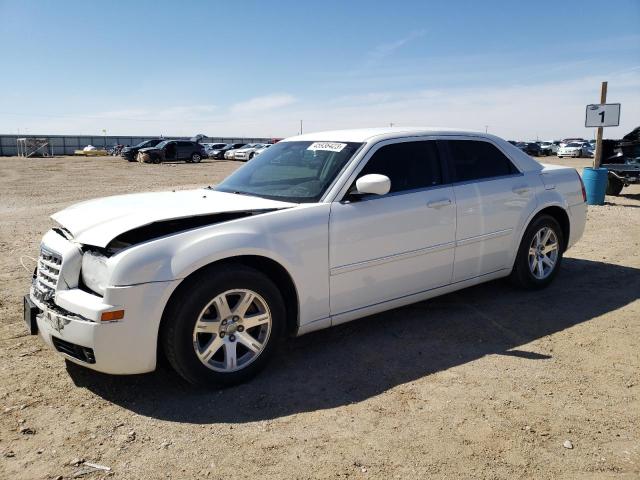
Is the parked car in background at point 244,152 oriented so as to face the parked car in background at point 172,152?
yes

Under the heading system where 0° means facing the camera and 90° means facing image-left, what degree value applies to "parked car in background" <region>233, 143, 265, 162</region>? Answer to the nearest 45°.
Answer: approximately 45°

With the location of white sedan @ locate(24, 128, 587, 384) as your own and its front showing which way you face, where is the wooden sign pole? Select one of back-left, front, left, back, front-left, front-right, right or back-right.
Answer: back

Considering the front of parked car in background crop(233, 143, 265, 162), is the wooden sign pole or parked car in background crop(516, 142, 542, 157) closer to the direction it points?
the wooden sign pole

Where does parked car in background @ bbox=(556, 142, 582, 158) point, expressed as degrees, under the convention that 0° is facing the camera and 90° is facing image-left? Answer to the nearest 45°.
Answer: approximately 45°

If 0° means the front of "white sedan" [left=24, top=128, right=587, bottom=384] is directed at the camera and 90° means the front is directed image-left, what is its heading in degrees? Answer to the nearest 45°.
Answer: approximately 45°

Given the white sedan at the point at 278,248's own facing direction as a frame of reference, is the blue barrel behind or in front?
behind

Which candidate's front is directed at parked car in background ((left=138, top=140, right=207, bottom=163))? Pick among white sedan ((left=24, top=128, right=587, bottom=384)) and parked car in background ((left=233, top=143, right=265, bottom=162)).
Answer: parked car in background ((left=233, top=143, right=265, bottom=162))

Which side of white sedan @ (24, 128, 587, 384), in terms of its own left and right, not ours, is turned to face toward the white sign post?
back

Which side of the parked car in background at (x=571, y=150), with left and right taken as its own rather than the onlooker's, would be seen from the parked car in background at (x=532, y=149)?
right

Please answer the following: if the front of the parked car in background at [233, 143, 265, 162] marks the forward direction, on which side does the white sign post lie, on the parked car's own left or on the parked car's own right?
on the parked car's own left

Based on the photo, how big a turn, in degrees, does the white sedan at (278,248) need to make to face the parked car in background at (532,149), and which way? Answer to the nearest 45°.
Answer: approximately 180°
